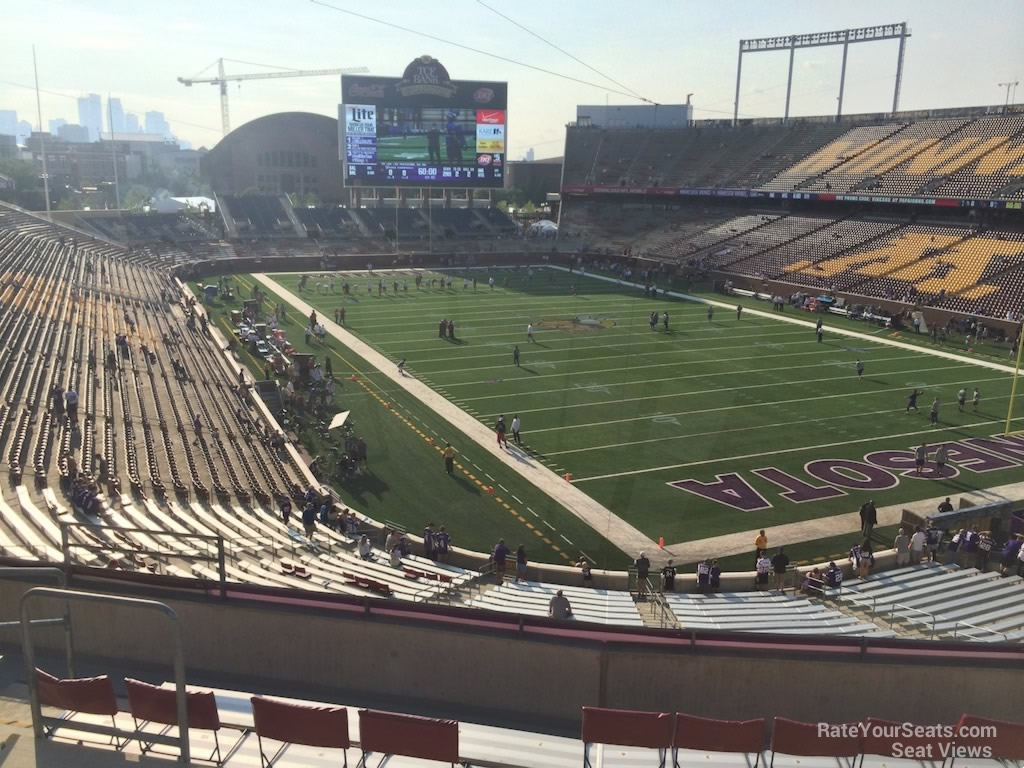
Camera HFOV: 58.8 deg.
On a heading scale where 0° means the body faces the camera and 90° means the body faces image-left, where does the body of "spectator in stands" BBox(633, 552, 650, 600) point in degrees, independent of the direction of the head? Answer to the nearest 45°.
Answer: approximately 180°

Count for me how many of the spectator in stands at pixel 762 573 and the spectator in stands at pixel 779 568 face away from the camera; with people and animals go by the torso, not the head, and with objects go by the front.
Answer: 2

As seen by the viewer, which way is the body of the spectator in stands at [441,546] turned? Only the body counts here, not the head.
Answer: away from the camera

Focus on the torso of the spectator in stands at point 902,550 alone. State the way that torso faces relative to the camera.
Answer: away from the camera

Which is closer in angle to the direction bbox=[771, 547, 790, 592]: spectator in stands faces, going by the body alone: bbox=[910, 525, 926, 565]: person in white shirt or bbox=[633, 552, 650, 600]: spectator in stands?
the person in white shirt

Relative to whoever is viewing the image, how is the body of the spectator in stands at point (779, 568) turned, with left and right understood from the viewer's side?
facing away from the viewer

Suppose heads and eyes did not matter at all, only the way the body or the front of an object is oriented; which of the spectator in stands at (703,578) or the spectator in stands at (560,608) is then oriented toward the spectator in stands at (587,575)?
the spectator in stands at (560,608)

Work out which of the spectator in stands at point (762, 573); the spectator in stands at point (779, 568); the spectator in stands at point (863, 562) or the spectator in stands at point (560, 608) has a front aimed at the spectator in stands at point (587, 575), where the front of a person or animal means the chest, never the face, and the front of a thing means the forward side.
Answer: the spectator in stands at point (560, 608)

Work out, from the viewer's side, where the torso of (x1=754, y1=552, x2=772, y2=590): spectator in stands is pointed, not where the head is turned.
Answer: away from the camera

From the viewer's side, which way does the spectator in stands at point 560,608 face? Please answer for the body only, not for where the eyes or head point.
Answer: away from the camera

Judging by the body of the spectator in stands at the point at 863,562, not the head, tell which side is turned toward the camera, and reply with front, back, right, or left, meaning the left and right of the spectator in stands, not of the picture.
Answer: back
